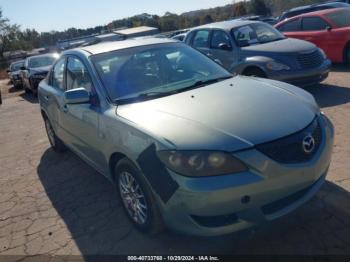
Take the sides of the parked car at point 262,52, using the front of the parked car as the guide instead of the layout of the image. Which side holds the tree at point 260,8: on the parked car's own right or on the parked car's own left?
on the parked car's own left

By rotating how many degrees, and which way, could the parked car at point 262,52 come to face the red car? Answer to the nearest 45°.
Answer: approximately 90° to its left

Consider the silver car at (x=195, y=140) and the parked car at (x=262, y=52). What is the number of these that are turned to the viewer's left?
0

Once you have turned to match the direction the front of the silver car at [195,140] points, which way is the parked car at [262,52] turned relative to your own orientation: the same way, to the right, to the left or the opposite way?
the same way

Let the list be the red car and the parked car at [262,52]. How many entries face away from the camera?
0

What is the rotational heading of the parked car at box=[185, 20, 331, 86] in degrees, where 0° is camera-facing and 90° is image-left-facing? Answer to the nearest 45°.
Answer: approximately 315°

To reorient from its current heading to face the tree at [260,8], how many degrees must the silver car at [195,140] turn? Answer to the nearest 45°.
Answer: approximately 135° to its left
